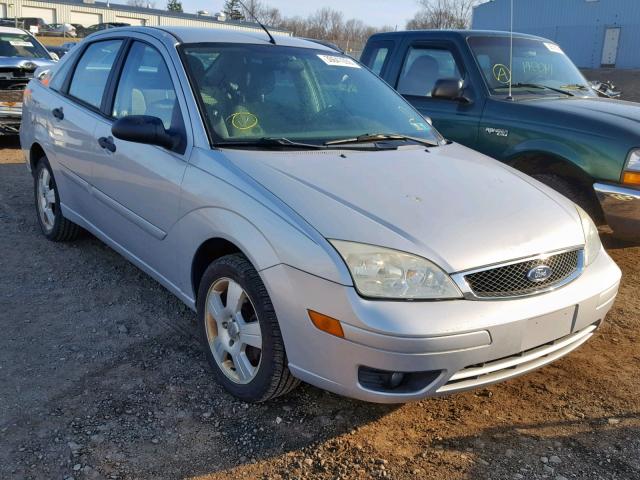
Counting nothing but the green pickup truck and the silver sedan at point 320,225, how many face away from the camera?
0

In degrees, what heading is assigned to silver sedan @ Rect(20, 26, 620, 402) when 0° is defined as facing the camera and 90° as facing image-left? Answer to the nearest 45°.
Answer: approximately 315°

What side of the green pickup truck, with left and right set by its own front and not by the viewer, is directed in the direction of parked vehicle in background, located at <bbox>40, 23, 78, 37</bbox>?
back

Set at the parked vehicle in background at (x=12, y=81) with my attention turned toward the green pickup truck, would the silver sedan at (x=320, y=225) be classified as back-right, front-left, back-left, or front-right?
front-right

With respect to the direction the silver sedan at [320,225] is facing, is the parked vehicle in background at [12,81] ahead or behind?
behind

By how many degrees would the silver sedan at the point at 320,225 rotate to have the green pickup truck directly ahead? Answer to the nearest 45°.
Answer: approximately 90° to its left

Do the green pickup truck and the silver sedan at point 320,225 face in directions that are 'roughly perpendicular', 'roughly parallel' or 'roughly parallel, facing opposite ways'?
roughly parallel

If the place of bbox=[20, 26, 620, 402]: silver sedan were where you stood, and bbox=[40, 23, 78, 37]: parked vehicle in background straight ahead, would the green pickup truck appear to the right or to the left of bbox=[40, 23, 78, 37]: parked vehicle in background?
right

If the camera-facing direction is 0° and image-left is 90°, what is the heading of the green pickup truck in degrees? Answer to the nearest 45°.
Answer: approximately 315°

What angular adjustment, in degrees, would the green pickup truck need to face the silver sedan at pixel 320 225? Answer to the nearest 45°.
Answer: approximately 45° to its right

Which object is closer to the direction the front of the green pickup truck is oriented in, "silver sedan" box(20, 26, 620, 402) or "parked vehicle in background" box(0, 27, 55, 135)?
the silver sedan
